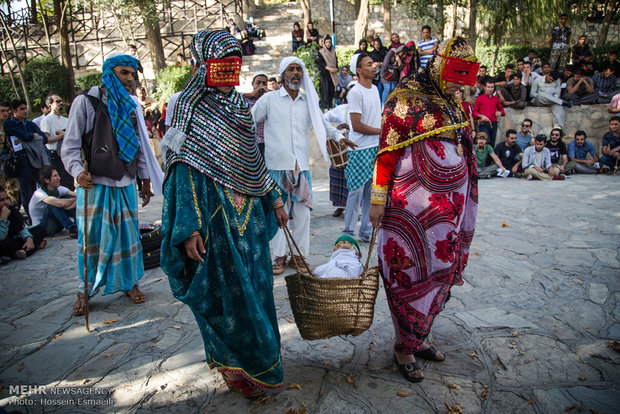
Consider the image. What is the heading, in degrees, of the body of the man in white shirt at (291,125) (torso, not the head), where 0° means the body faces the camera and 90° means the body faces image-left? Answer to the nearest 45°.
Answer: approximately 0°

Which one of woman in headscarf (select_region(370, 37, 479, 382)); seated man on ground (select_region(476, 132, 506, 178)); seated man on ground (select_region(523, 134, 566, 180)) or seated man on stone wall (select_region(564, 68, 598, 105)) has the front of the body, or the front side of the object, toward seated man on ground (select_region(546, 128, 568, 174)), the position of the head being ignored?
seated man on stone wall (select_region(564, 68, 598, 105))

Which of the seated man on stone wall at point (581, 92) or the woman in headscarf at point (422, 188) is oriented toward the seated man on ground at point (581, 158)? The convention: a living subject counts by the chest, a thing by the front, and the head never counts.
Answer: the seated man on stone wall at point (581, 92)

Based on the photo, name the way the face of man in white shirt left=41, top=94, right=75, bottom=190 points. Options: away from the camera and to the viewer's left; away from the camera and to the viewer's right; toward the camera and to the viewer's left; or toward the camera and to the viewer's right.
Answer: toward the camera and to the viewer's right

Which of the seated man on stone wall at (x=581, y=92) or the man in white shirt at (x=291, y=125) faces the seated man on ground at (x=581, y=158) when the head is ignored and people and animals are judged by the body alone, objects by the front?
the seated man on stone wall at (x=581, y=92)

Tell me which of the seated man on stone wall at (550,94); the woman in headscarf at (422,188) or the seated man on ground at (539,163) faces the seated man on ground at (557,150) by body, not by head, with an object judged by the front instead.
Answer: the seated man on stone wall at (550,94)
